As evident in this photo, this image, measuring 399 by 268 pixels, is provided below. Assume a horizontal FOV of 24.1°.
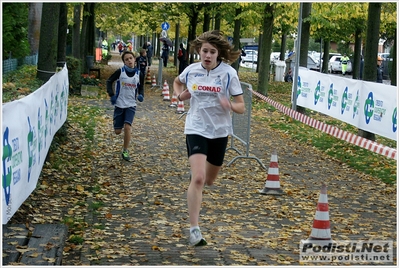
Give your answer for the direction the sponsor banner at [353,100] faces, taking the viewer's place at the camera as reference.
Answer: facing the viewer and to the left of the viewer

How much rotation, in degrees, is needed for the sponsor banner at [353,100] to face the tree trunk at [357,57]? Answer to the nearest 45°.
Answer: approximately 135° to its right

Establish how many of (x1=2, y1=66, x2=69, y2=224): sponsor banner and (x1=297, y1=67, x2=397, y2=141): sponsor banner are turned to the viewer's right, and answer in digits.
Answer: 1

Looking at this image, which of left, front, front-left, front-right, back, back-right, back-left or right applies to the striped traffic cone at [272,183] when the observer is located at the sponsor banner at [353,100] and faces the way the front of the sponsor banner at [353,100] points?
front-left

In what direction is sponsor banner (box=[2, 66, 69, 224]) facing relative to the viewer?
to the viewer's right

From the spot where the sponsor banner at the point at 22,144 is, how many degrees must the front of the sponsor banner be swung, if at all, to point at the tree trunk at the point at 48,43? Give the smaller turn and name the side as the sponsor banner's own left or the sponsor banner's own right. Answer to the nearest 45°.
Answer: approximately 90° to the sponsor banner's own left

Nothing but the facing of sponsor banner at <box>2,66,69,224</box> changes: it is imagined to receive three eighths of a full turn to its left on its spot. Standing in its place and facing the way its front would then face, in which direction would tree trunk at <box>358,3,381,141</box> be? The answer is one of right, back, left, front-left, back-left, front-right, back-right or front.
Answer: right

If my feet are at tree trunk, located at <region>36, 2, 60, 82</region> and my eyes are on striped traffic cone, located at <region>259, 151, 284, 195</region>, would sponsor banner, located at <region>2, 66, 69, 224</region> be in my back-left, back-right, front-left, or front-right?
front-right

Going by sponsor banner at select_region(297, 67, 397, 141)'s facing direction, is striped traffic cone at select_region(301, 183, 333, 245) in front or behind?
in front

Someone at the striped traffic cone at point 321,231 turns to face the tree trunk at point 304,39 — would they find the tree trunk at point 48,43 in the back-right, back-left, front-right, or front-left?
front-left

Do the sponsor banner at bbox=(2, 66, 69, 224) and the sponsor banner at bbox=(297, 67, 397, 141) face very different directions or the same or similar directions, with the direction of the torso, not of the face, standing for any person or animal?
very different directions

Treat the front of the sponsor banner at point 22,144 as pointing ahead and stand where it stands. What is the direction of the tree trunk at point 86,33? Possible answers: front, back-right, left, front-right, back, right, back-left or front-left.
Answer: left

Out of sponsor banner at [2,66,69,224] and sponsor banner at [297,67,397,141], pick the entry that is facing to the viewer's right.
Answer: sponsor banner at [2,66,69,224]

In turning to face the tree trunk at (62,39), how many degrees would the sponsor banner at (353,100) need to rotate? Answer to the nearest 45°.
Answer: approximately 90° to its right
